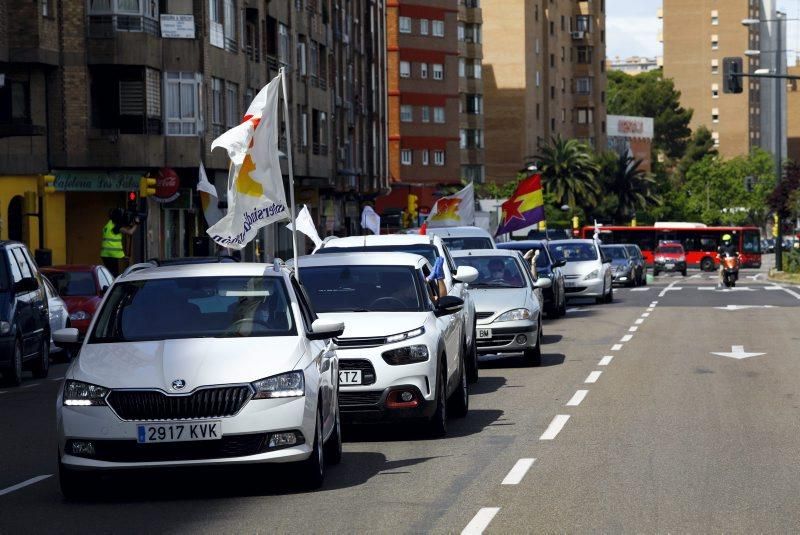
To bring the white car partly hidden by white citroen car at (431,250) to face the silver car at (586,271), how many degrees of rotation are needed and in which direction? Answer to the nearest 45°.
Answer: approximately 180°

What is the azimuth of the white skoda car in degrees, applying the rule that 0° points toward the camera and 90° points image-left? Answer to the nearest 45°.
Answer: approximately 0°

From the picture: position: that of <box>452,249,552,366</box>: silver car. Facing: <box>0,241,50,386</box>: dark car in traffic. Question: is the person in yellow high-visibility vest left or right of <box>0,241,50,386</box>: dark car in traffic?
right

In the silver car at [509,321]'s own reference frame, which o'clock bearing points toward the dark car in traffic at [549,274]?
The dark car in traffic is roughly at 6 o'clock from the silver car.

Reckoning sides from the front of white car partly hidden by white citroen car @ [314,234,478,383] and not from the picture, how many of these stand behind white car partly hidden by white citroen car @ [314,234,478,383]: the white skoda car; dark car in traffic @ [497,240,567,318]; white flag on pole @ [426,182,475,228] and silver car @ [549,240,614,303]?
3

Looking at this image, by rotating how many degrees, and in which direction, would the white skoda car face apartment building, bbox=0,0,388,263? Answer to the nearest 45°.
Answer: approximately 180°
